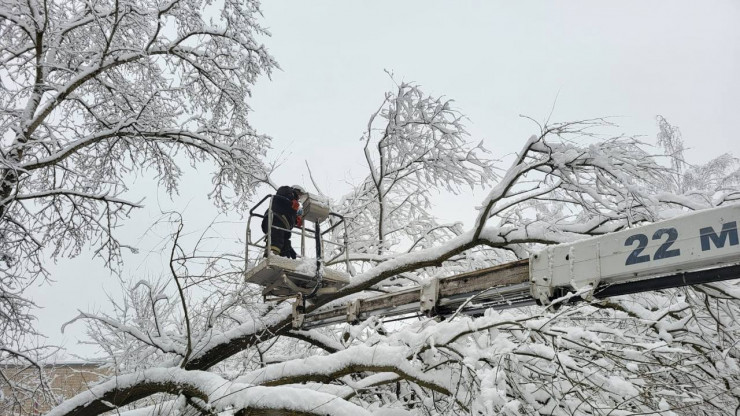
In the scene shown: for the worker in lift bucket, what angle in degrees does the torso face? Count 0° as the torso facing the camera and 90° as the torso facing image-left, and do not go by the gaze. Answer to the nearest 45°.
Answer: approximately 270°
